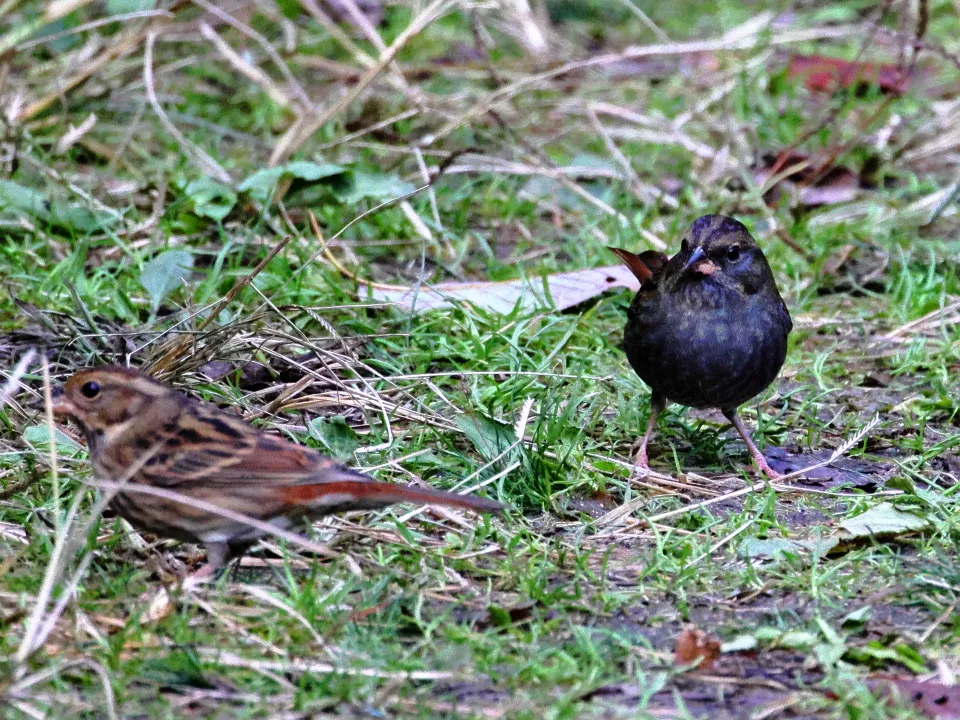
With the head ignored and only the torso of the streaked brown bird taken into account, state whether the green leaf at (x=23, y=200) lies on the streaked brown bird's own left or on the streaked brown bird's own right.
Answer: on the streaked brown bird's own right

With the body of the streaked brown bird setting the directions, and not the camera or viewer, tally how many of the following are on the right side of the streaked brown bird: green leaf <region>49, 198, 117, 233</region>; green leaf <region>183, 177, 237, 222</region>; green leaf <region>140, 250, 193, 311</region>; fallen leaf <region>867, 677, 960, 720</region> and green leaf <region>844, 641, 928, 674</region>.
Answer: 3

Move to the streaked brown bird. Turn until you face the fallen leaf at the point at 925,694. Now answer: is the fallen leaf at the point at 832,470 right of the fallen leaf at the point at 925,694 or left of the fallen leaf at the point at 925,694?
left

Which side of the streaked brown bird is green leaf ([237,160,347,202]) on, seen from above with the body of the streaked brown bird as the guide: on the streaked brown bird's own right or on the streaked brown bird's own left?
on the streaked brown bird's own right

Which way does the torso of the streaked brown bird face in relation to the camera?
to the viewer's left

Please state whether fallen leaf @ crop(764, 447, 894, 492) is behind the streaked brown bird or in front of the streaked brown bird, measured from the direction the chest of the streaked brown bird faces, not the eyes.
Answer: behind

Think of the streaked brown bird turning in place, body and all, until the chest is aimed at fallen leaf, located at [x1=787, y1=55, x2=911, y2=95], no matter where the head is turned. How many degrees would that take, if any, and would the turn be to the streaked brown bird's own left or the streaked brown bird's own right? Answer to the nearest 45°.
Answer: approximately 135° to the streaked brown bird's own right

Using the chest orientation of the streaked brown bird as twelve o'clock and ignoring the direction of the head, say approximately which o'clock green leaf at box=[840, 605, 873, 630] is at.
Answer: The green leaf is roughly at 7 o'clock from the streaked brown bird.

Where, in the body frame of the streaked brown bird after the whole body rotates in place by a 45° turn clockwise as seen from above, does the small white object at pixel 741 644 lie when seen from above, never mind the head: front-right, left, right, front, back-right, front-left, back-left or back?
back

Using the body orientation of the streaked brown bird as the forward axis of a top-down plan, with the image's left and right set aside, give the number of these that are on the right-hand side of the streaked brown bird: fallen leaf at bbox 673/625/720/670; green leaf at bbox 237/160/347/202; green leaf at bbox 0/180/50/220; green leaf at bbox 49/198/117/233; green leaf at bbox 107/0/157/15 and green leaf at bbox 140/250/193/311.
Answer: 5

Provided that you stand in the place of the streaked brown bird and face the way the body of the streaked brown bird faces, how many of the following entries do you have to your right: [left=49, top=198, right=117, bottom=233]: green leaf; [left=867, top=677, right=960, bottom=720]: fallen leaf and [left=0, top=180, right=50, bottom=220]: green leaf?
2

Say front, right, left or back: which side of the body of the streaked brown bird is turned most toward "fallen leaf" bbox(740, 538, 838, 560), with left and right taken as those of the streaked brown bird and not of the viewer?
back

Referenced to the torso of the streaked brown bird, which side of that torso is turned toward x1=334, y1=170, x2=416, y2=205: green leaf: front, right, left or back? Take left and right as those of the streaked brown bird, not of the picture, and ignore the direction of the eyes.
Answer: right

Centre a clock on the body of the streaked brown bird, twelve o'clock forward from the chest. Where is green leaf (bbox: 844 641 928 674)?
The green leaf is roughly at 7 o'clock from the streaked brown bird.

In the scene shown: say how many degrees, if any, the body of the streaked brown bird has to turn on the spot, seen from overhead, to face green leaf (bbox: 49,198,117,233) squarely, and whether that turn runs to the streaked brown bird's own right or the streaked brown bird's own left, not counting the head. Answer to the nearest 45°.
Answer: approximately 90° to the streaked brown bird's own right
